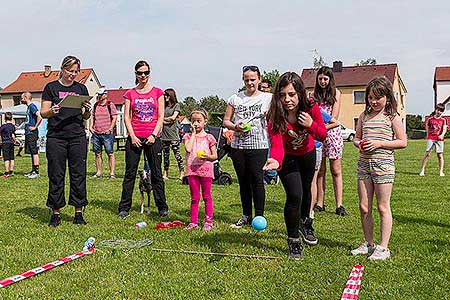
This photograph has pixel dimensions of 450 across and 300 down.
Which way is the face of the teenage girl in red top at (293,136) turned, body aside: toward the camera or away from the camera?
toward the camera

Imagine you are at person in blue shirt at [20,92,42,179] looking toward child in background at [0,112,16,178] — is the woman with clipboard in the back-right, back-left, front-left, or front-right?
back-left

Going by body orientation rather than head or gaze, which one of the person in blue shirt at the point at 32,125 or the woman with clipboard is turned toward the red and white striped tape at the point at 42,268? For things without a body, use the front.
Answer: the woman with clipboard

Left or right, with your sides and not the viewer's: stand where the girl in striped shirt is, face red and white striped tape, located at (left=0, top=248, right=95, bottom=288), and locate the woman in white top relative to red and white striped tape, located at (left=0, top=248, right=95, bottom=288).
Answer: right

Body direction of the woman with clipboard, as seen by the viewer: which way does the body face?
toward the camera

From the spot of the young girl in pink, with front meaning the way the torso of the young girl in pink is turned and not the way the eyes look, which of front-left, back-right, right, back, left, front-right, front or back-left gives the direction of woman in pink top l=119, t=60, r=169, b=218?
back-right

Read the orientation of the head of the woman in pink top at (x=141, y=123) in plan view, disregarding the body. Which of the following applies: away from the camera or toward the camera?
toward the camera

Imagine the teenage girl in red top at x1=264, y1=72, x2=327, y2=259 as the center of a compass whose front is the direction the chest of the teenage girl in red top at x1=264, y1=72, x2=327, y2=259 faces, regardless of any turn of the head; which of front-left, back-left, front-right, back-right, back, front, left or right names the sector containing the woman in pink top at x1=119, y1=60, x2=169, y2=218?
back-right

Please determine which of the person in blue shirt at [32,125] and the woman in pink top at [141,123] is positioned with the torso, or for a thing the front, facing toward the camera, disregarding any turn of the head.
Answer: the woman in pink top

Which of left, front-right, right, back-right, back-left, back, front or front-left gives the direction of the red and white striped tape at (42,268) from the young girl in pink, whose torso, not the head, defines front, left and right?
front-right

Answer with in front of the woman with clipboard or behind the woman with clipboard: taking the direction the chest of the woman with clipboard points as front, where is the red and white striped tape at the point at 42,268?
in front

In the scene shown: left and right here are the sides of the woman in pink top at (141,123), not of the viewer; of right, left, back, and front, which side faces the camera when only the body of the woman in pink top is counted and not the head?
front

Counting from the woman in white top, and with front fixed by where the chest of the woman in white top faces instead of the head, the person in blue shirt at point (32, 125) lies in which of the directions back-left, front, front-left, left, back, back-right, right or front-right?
back-right

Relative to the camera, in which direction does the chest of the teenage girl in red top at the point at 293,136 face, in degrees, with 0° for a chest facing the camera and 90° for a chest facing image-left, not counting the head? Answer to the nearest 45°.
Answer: approximately 0°

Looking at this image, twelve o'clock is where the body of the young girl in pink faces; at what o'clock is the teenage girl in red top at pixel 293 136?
The teenage girl in red top is roughly at 11 o'clock from the young girl in pink.

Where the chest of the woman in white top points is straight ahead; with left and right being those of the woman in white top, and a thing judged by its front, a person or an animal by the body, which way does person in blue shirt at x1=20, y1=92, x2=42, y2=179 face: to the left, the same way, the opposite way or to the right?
to the right

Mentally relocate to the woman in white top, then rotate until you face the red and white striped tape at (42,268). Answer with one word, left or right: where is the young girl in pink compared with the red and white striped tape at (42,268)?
right

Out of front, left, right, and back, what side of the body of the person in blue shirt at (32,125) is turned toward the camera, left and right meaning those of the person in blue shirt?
left

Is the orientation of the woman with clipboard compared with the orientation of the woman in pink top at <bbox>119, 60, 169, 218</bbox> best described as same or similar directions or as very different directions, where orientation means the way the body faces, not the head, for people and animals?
same or similar directions

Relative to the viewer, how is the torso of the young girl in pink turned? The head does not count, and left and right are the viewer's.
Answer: facing the viewer
